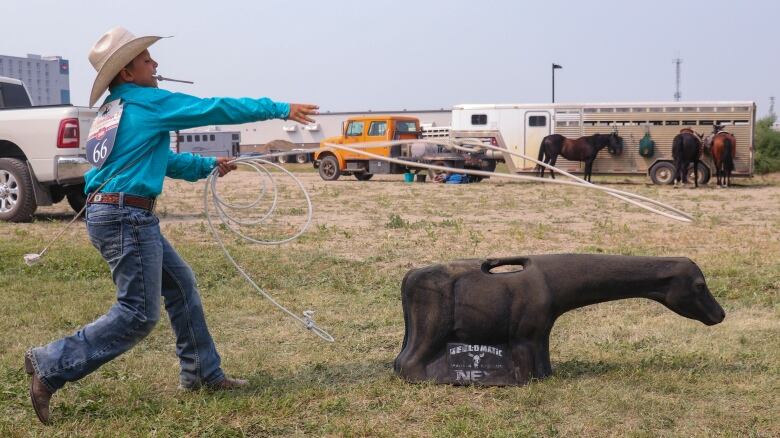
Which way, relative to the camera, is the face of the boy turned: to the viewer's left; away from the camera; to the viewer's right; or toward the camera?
to the viewer's right

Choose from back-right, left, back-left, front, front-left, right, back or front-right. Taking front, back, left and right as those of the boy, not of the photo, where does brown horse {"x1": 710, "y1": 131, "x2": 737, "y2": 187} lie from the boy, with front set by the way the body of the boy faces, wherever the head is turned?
front-left

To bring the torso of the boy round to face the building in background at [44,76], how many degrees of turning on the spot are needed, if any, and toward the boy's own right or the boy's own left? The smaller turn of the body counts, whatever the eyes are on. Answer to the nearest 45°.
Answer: approximately 90° to the boy's own left

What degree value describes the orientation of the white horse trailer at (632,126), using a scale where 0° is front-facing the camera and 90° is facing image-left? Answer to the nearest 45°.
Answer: approximately 90°

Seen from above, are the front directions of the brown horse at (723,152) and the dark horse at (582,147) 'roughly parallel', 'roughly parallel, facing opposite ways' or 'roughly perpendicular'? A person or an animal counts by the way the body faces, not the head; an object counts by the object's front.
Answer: roughly perpendicular

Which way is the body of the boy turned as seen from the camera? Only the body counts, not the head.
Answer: to the viewer's right

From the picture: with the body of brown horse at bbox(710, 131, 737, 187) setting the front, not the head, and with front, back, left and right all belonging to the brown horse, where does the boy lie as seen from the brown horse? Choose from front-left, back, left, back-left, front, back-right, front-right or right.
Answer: back

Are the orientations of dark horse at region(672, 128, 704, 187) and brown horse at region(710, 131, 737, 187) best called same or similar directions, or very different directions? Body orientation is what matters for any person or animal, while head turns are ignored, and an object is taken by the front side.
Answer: same or similar directions

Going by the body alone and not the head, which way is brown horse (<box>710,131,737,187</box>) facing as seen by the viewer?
away from the camera

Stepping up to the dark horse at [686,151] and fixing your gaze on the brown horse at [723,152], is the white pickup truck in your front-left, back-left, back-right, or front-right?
back-right

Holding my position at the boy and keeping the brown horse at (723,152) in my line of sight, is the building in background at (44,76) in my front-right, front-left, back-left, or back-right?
front-left

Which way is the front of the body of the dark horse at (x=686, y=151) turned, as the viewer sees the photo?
away from the camera

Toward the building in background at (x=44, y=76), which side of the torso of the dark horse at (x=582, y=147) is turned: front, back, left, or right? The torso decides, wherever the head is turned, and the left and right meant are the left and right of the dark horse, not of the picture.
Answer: left

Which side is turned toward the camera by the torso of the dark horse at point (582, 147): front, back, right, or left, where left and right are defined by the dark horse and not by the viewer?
right

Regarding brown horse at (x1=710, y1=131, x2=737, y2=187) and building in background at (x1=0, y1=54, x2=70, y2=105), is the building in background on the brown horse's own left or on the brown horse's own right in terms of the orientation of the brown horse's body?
on the brown horse's own left
